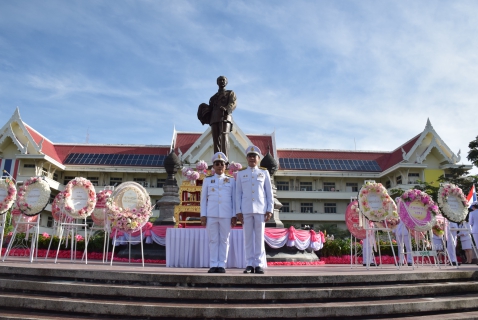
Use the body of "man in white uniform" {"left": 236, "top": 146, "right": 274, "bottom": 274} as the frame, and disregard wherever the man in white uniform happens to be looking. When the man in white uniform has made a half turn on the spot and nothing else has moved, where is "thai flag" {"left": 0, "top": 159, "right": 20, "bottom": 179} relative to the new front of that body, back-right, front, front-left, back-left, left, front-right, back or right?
front-left

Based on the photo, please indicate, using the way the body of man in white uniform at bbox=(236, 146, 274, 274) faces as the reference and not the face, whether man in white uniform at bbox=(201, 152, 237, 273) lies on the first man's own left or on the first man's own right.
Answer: on the first man's own right

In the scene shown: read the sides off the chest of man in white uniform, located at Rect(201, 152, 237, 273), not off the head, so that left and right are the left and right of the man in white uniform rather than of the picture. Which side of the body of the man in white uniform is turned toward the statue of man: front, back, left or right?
back

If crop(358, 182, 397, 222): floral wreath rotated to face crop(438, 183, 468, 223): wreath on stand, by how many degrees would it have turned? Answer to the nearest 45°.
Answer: approximately 135° to its left

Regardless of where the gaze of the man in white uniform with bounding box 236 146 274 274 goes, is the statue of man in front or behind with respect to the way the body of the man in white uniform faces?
behind

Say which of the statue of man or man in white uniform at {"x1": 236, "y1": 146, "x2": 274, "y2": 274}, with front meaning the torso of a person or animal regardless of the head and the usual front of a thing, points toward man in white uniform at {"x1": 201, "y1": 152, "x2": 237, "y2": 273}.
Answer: the statue of man
